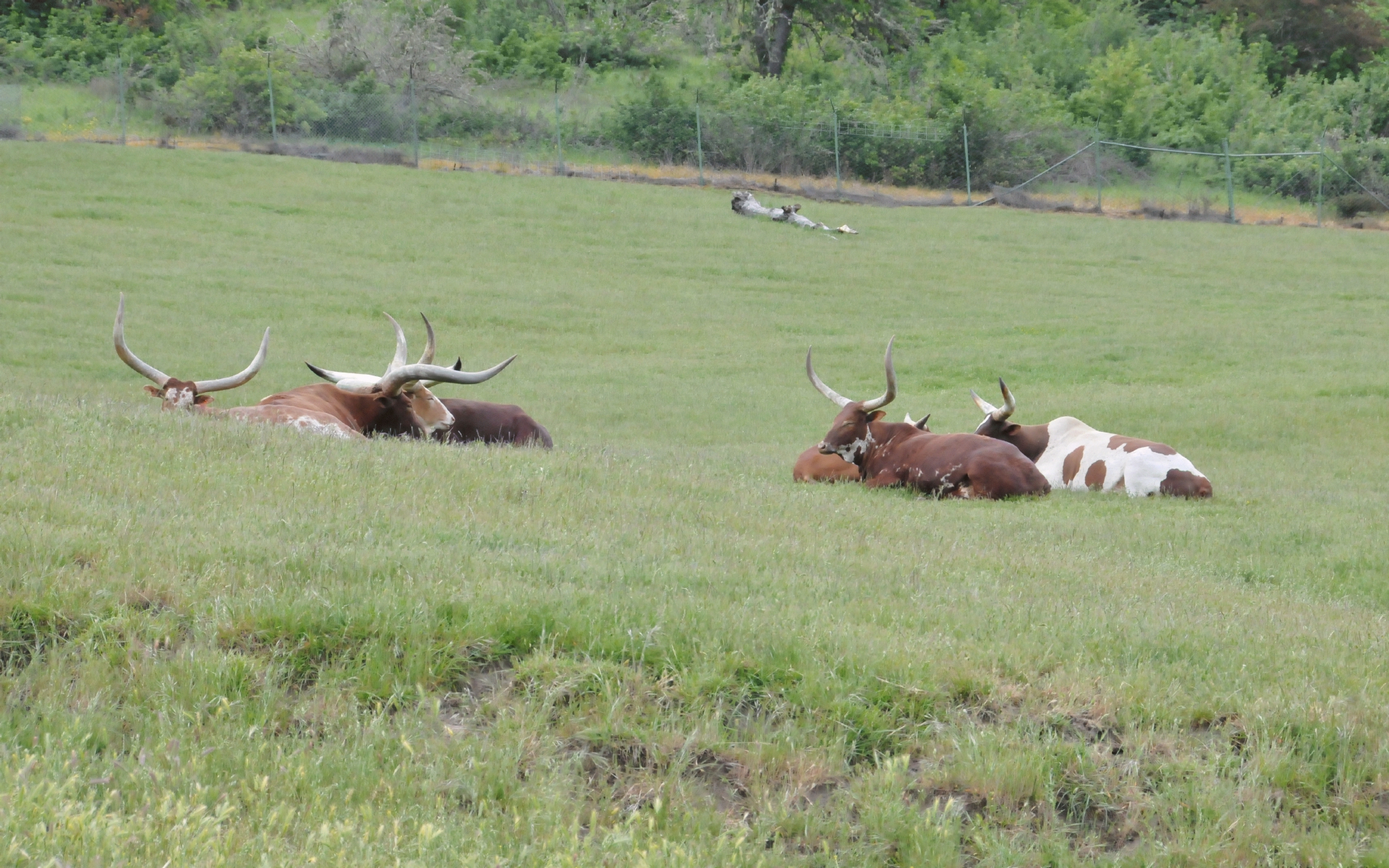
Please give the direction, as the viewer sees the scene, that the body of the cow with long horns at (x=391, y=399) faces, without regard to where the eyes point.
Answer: to the viewer's right

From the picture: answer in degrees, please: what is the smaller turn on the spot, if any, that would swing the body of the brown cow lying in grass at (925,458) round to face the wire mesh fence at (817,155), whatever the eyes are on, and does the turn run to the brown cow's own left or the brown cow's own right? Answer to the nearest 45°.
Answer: approximately 90° to the brown cow's own right

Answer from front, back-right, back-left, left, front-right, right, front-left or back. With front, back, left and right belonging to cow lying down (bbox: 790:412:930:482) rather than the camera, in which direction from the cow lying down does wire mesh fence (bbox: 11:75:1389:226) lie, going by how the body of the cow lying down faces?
left

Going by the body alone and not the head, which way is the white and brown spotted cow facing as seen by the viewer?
to the viewer's left

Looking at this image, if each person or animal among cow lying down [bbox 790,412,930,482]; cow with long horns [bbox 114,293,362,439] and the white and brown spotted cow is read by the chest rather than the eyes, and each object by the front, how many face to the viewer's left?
2

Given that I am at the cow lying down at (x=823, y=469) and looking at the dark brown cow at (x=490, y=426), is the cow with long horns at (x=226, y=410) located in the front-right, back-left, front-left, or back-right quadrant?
front-left

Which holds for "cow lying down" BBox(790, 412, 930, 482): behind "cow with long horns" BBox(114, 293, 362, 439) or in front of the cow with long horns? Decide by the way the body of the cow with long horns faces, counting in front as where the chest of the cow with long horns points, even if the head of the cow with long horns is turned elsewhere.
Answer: behind

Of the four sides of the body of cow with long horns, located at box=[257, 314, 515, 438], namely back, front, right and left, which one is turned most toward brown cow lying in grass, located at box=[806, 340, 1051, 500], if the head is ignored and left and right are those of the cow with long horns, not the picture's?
front

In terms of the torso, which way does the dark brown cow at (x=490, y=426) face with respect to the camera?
to the viewer's left

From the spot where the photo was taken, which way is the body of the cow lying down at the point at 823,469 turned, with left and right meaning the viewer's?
facing to the right of the viewer

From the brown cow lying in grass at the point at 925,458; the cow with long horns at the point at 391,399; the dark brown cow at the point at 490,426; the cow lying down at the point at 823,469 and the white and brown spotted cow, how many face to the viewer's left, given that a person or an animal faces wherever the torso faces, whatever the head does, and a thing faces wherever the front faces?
3

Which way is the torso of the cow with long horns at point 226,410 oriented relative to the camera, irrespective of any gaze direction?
to the viewer's left

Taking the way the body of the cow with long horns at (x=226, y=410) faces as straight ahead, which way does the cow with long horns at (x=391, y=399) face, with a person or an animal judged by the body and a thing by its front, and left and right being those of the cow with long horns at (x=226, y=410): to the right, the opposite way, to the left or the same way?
the opposite way

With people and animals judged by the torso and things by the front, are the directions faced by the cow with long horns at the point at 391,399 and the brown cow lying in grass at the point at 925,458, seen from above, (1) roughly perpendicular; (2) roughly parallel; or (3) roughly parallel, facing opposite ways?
roughly parallel, facing opposite ways

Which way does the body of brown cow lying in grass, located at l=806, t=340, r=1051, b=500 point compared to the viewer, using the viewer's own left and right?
facing to the left of the viewer

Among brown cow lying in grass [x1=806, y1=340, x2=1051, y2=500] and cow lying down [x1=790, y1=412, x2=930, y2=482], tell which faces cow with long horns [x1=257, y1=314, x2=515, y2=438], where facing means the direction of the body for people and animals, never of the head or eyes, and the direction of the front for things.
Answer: the brown cow lying in grass

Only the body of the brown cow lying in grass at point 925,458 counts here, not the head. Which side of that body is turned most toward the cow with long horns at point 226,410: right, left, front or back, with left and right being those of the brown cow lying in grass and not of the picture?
front
